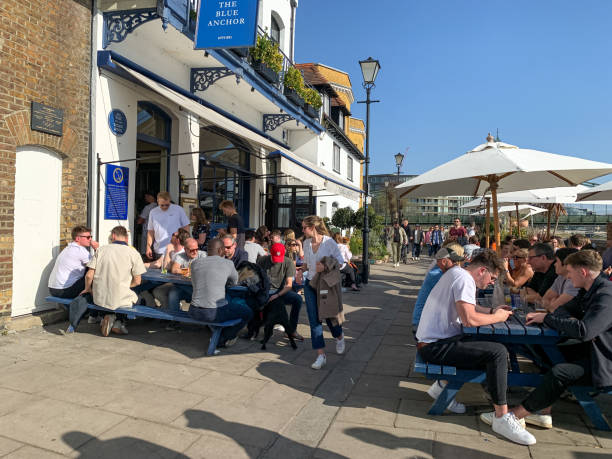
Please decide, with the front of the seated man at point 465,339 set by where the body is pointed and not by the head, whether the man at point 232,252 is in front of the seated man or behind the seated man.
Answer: behind

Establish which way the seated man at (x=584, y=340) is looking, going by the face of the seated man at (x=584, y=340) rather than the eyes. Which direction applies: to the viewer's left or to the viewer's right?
to the viewer's left

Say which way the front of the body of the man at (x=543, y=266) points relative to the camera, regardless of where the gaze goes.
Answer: to the viewer's left

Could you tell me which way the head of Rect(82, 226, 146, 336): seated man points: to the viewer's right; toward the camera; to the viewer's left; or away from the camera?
away from the camera

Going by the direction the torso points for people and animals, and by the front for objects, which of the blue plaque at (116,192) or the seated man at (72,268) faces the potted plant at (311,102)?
the seated man

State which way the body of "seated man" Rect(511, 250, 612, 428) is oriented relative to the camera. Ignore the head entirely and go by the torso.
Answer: to the viewer's left

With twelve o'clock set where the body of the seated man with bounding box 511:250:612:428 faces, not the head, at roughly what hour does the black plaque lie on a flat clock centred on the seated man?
The black plaque is roughly at 12 o'clock from the seated man.

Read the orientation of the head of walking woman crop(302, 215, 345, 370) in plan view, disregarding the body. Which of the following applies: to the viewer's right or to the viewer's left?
to the viewer's left

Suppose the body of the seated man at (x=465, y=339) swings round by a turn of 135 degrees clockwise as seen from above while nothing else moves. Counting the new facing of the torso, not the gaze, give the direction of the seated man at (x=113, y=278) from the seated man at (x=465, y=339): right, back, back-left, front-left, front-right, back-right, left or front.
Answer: front-right

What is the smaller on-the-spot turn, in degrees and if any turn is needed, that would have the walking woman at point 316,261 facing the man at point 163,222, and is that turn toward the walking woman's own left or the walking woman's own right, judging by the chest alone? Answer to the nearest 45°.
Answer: approximately 90° to the walking woman's own right
